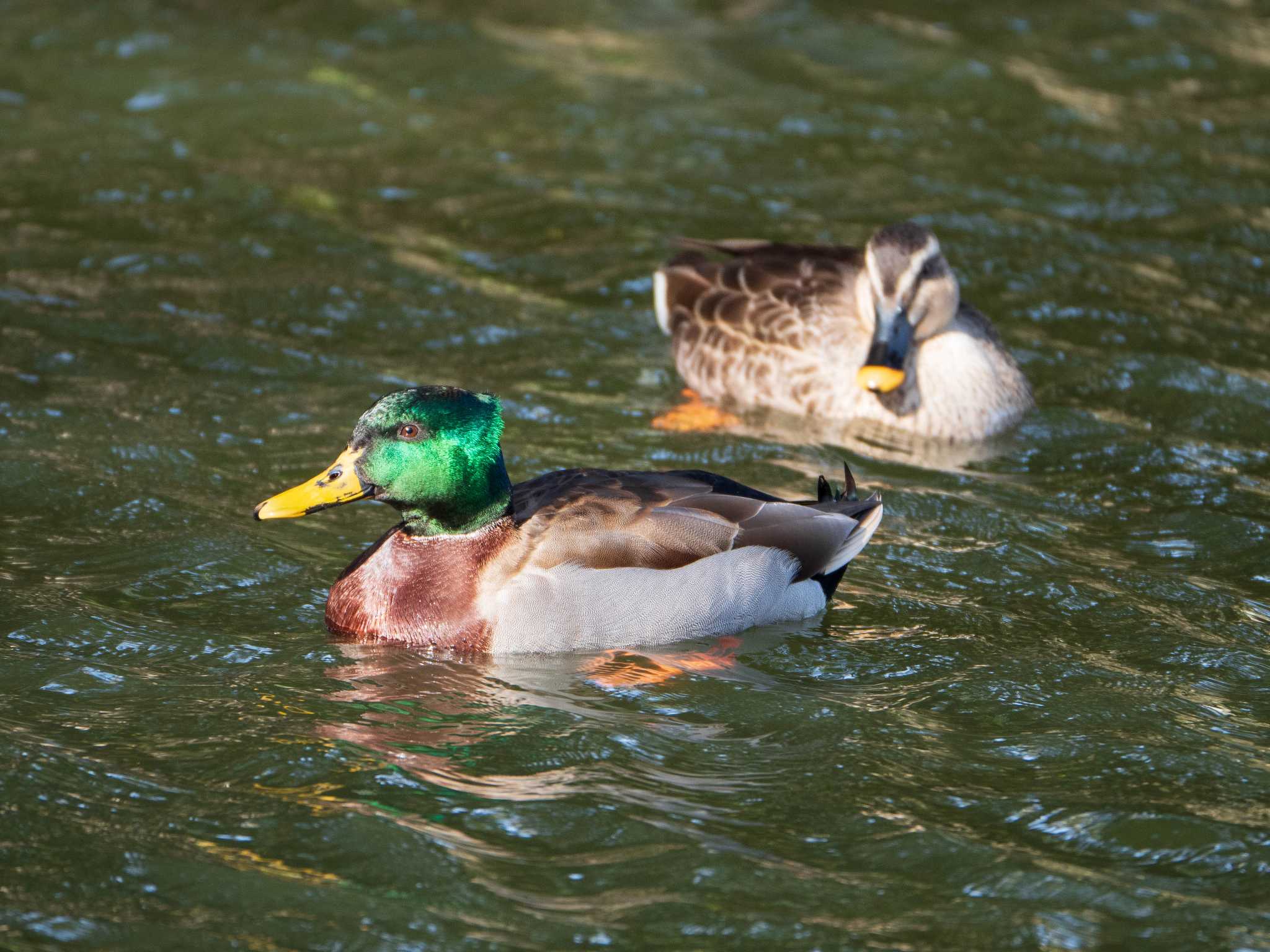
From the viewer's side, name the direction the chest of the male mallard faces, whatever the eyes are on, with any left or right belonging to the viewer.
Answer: facing to the left of the viewer

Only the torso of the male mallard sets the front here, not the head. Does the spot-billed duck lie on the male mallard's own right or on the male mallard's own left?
on the male mallard's own right

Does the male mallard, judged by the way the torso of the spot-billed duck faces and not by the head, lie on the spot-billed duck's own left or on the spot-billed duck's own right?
on the spot-billed duck's own right

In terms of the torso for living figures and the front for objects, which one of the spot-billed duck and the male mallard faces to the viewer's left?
the male mallard

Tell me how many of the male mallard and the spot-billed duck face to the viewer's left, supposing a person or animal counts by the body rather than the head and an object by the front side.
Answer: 1
